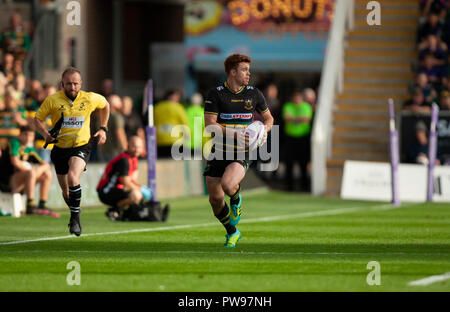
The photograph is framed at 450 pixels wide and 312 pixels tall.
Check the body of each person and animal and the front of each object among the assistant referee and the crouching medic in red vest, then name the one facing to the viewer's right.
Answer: the crouching medic in red vest

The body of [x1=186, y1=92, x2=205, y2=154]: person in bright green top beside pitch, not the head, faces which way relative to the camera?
toward the camera

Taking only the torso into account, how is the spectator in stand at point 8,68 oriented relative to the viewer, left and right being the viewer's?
facing the viewer and to the right of the viewer

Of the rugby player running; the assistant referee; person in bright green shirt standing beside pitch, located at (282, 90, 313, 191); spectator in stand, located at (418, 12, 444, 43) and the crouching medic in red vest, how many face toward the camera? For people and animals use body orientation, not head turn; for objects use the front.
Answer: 4

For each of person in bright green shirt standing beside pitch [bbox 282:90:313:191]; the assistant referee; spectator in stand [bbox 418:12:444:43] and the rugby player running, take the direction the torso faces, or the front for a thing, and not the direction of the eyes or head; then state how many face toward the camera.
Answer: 4

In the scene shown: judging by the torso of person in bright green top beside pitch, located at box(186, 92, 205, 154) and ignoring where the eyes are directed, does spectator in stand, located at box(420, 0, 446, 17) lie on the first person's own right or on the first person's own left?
on the first person's own left

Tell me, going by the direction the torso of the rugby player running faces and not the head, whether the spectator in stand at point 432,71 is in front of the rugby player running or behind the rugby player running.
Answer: behind

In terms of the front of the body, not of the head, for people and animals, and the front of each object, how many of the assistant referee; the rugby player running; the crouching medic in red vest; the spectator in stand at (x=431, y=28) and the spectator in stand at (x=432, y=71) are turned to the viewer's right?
1

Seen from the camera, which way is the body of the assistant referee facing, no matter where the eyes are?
toward the camera

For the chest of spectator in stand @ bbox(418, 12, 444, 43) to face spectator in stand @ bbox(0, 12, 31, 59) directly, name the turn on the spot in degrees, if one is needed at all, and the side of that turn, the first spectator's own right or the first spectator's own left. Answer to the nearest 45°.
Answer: approximately 90° to the first spectator's own right

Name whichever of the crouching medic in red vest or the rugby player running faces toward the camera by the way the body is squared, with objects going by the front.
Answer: the rugby player running

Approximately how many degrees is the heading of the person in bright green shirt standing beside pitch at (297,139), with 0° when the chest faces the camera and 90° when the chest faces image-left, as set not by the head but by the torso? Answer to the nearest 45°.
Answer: approximately 0°

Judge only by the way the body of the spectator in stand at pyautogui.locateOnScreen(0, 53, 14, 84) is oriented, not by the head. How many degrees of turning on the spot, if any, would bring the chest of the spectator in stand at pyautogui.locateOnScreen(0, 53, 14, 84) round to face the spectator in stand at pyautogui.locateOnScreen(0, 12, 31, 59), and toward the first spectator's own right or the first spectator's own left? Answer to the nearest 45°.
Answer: approximately 135° to the first spectator's own left

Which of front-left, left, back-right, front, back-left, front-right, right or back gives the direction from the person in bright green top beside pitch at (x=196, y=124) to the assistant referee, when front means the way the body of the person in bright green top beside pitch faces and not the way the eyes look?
front

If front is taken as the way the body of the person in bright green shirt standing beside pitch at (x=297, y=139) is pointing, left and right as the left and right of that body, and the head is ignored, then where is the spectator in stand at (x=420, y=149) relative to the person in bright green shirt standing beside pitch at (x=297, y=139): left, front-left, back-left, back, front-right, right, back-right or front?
front-left

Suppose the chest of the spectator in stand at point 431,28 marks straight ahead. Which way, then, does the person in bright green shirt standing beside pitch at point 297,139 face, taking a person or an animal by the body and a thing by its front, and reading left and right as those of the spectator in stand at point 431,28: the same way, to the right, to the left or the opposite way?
the same way

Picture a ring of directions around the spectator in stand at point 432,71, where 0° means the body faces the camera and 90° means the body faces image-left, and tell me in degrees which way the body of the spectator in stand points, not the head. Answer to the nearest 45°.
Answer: approximately 45°

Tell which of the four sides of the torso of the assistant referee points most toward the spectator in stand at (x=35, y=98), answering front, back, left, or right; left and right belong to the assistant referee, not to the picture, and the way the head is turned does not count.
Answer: back

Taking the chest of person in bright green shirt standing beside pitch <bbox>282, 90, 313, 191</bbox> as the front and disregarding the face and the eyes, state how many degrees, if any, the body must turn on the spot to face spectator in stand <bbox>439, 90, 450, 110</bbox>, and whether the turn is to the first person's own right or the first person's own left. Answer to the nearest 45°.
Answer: approximately 90° to the first person's own left

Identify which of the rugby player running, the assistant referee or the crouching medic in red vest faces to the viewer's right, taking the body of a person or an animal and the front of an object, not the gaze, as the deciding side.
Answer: the crouching medic in red vest
